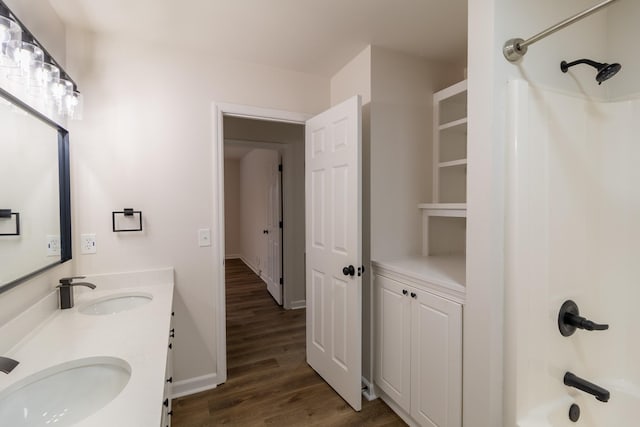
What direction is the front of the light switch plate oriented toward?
toward the camera

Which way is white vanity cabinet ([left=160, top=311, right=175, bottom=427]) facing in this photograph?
to the viewer's right

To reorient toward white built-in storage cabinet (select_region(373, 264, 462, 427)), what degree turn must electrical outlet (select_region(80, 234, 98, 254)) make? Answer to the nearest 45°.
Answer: approximately 45° to its left

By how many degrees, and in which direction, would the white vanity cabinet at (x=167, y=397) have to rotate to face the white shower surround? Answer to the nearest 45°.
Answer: approximately 45° to its right

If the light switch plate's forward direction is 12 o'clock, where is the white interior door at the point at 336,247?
The white interior door is roughly at 10 o'clock from the light switch plate.

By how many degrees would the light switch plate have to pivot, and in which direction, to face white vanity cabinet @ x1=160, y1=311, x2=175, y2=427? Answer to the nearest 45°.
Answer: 0° — it already faces it

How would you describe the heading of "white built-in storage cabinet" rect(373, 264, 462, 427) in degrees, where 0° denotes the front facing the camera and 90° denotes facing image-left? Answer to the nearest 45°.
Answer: approximately 45°

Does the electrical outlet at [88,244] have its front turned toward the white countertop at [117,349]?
yes

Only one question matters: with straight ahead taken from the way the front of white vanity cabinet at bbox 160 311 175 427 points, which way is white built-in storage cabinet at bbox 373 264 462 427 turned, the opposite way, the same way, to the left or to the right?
the opposite way

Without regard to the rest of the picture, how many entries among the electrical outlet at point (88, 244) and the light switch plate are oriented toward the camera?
2

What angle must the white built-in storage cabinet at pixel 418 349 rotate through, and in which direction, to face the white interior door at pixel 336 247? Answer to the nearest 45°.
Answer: approximately 90° to its right

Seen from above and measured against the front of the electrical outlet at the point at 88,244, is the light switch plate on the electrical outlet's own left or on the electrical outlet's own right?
on the electrical outlet's own left

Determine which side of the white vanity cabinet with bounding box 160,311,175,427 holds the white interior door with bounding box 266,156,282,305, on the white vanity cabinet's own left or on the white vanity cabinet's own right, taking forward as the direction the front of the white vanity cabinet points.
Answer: on the white vanity cabinet's own left

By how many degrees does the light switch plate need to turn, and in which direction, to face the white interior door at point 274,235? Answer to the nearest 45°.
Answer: approximately 135° to its left

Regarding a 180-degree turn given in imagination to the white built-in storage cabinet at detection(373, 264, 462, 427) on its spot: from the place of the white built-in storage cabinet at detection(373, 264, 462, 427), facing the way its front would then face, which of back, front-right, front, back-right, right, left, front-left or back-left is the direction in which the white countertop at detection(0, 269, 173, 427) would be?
back

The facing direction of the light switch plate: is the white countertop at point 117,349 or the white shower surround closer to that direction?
the white countertop

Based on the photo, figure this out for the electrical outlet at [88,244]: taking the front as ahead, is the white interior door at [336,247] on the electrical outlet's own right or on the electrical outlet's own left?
on the electrical outlet's own left

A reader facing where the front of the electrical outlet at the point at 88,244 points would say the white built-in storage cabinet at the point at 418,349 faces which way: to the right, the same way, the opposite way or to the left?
to the right

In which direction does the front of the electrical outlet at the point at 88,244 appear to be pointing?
toward the camera
